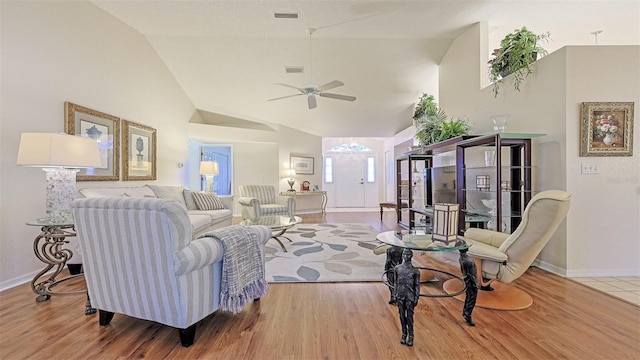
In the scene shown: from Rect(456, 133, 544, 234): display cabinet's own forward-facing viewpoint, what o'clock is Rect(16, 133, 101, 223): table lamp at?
The table lamp is roughly at 12 o'clock from the display cabinet.

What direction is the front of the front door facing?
toward the camera

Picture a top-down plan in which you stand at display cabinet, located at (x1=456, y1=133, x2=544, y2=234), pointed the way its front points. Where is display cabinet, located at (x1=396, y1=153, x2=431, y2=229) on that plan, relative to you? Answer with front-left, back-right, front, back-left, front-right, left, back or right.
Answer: right

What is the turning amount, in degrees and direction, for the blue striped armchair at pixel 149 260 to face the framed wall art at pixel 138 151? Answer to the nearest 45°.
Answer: approximately 45° to its left

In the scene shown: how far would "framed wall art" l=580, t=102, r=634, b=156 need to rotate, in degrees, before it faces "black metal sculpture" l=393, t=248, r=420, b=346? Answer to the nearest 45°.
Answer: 0° — it already faces it

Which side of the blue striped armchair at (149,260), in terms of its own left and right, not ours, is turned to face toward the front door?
front

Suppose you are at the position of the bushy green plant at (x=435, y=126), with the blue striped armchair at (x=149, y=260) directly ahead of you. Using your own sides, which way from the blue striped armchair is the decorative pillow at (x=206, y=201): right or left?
right

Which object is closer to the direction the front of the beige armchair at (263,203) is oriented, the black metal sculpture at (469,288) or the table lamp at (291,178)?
the black metal sculpture

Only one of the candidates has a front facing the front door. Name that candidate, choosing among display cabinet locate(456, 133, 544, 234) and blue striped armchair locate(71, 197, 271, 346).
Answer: the blue striped armchair

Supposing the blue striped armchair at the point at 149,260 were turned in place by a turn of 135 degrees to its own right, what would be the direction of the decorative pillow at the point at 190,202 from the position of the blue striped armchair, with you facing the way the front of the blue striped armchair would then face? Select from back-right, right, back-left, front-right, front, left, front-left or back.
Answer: back

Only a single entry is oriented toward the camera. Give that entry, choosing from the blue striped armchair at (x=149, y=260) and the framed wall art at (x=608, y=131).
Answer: the framed wall art

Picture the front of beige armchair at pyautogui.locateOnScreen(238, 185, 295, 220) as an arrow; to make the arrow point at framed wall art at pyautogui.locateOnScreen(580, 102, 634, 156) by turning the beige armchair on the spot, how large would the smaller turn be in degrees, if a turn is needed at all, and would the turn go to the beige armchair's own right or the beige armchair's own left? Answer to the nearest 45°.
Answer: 0° — it already faces it

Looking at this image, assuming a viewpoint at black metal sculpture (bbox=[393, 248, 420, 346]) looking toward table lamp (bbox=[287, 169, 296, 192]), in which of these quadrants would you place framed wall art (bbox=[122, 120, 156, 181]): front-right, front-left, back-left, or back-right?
front-left

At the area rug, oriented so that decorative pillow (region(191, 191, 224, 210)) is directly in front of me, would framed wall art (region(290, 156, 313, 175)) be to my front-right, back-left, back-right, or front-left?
front-right

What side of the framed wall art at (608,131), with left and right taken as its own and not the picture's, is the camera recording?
front

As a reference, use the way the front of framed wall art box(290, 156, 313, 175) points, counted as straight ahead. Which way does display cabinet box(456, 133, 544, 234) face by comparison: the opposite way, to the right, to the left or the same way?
to the right

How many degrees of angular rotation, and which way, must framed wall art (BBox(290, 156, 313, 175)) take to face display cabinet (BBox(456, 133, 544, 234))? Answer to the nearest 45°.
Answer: approximately 45° to its left
